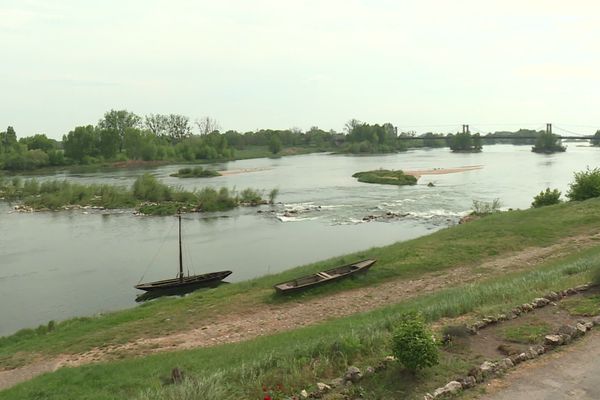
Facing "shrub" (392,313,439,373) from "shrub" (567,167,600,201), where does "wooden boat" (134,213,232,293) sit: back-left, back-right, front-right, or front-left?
front-right

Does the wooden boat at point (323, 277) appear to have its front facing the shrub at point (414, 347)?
no

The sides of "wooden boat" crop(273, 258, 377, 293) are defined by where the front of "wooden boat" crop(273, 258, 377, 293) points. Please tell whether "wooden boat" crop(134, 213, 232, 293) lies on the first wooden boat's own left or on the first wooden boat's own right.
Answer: on the first wooden boat's own left

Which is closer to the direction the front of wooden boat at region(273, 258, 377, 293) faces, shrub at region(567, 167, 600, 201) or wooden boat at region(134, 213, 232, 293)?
the shrub

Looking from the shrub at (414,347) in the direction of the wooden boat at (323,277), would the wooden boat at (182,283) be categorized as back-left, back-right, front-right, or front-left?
front-left

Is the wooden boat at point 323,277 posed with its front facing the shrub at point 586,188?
yes

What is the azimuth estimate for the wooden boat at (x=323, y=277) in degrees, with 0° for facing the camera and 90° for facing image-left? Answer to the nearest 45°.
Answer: approximately 225°
